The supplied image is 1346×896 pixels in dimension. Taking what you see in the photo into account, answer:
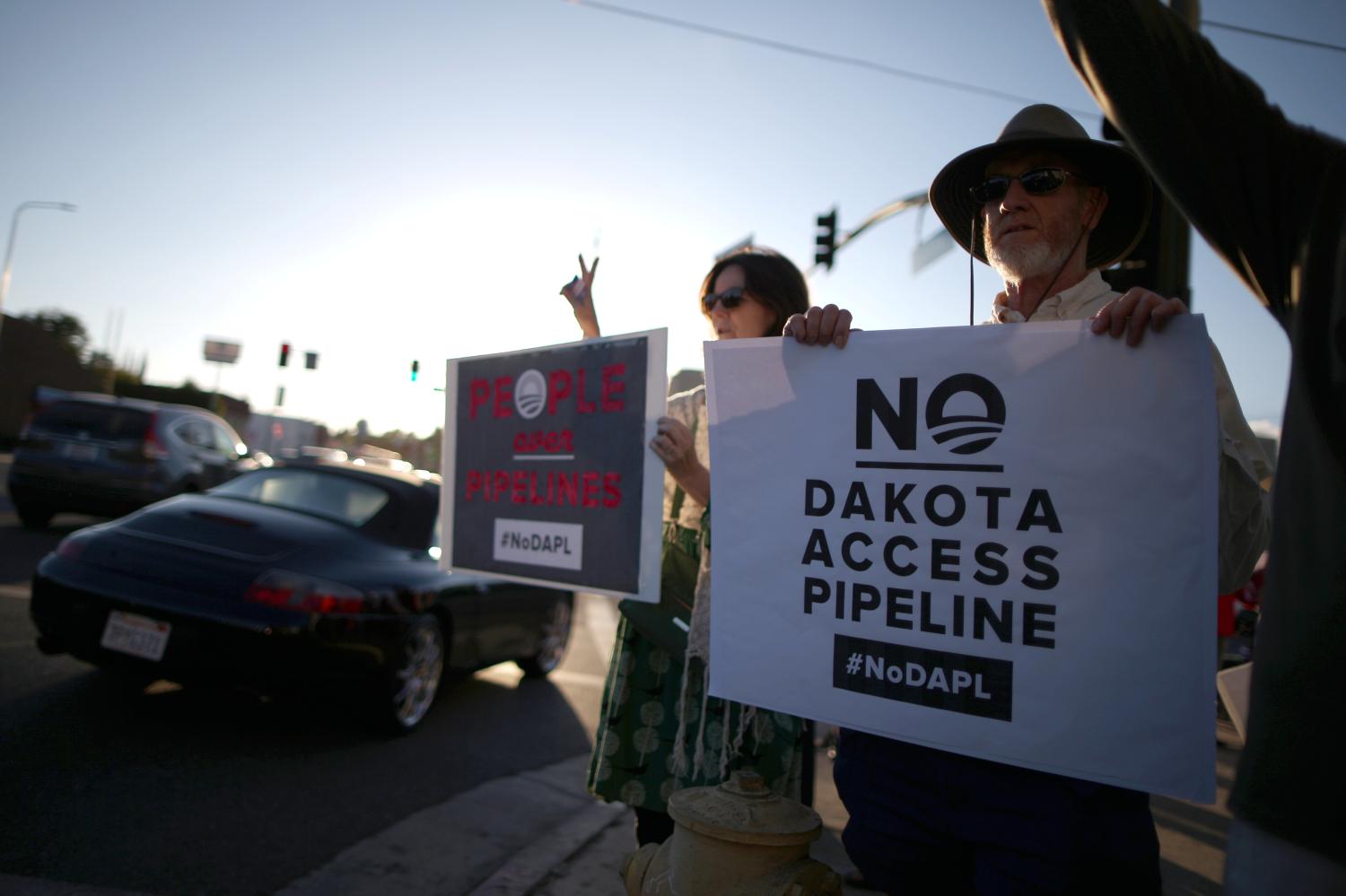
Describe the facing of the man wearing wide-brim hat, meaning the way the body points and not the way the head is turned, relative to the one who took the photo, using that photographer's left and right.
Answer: facing the viewer and to the left of the viewer

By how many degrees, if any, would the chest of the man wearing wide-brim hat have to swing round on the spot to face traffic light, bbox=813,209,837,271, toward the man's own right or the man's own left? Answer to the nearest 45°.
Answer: approximately 135° to the man's own right

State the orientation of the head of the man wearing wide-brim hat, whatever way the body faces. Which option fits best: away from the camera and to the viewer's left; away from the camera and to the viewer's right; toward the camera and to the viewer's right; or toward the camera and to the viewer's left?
toward the camera and to the viewer's left

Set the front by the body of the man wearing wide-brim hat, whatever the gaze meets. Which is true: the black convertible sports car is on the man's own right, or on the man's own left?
on the man's own right

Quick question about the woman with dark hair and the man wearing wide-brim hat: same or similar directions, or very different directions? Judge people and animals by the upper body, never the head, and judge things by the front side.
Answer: same or similar directions

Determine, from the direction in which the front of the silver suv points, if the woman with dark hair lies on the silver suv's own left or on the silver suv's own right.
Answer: on the silver suv's own right

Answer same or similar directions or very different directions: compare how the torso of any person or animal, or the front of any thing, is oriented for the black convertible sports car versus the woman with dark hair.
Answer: very different directions

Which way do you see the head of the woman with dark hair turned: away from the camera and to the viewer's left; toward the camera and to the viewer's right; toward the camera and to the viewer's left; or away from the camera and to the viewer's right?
toward the camera and to the viewer's left

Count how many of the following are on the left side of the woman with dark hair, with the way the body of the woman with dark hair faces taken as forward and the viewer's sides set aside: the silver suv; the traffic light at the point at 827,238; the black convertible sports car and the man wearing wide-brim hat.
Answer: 1

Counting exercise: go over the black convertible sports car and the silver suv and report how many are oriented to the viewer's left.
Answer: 0

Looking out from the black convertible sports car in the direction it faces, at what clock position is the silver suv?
The silver suv is roughly at 10 o'clock from the black convertible sports car.

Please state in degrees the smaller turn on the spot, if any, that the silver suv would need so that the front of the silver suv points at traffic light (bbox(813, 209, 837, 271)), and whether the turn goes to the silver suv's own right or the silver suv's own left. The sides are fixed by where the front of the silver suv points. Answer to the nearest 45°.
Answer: approximately 45° to the silver suv's own right

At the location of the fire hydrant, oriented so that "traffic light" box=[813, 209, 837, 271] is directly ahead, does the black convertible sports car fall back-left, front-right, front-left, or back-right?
front-left
